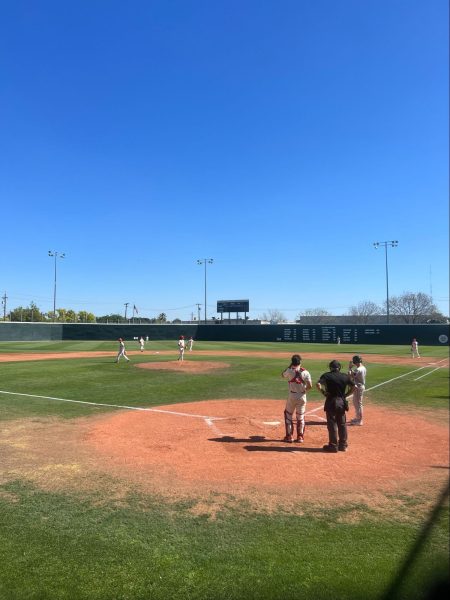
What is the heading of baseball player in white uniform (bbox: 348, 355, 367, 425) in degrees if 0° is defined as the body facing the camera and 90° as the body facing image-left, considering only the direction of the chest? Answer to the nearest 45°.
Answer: approximately 90°

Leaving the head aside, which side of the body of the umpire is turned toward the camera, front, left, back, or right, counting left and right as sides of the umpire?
back

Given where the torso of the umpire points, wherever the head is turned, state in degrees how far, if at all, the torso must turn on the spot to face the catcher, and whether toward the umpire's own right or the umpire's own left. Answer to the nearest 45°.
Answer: approximately 45° to the umpire's own left

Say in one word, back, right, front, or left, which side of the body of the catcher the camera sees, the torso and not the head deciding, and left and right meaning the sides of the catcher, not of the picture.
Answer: back

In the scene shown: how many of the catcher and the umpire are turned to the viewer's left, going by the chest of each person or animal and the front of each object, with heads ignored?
0
